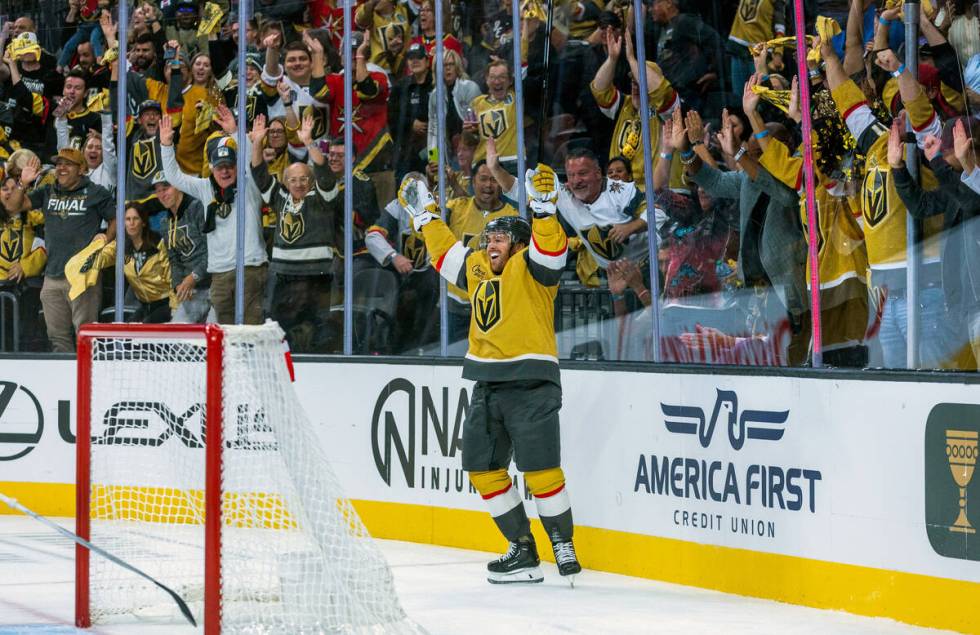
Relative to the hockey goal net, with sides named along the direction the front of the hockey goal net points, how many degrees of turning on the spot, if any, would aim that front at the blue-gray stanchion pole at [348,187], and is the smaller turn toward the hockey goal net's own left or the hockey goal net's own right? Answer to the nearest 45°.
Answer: approximately 90° to the hockey goal net's own right

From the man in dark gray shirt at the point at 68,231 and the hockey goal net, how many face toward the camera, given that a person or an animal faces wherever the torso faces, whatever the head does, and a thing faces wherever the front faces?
1

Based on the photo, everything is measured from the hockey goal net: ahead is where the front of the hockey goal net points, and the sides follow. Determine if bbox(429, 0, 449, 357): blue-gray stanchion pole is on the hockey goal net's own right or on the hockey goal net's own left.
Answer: on the hockey goal net's own right

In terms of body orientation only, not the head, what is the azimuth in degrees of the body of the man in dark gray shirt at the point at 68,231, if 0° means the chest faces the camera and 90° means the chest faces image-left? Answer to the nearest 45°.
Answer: approximately 0°

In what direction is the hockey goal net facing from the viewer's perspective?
to the viewer's left

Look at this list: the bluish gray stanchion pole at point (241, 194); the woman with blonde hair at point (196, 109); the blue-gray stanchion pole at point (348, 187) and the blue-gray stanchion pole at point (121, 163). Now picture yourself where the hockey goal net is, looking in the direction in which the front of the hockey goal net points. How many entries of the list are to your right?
4

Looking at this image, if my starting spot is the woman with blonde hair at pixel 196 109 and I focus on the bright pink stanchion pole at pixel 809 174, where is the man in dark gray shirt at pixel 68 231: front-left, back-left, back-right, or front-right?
back-right

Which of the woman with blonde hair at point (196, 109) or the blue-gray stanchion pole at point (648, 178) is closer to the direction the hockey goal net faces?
the woman with blonde hair

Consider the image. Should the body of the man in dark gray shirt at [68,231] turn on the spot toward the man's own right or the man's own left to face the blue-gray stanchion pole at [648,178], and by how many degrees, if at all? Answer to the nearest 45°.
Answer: approximately 45° to the man's own left

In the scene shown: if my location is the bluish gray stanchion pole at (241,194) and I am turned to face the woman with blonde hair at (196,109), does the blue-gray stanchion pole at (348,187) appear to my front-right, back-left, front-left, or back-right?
back-right

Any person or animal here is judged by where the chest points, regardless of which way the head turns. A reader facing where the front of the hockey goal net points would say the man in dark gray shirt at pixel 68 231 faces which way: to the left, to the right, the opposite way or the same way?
to the left
